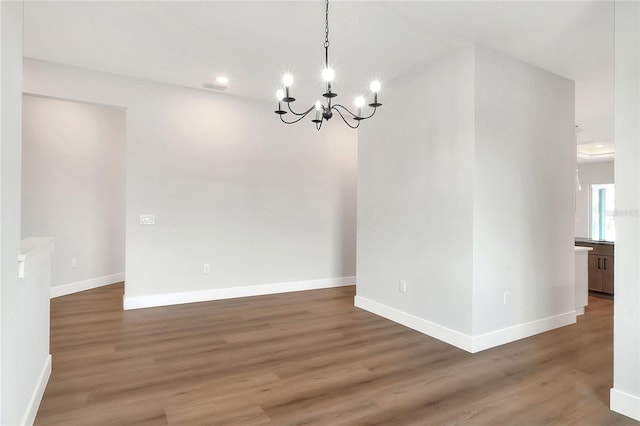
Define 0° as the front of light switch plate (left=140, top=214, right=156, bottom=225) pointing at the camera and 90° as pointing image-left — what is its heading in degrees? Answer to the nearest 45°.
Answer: approximately 0°

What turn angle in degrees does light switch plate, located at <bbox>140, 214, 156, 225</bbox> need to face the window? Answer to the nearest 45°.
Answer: approximately 90° to its left
